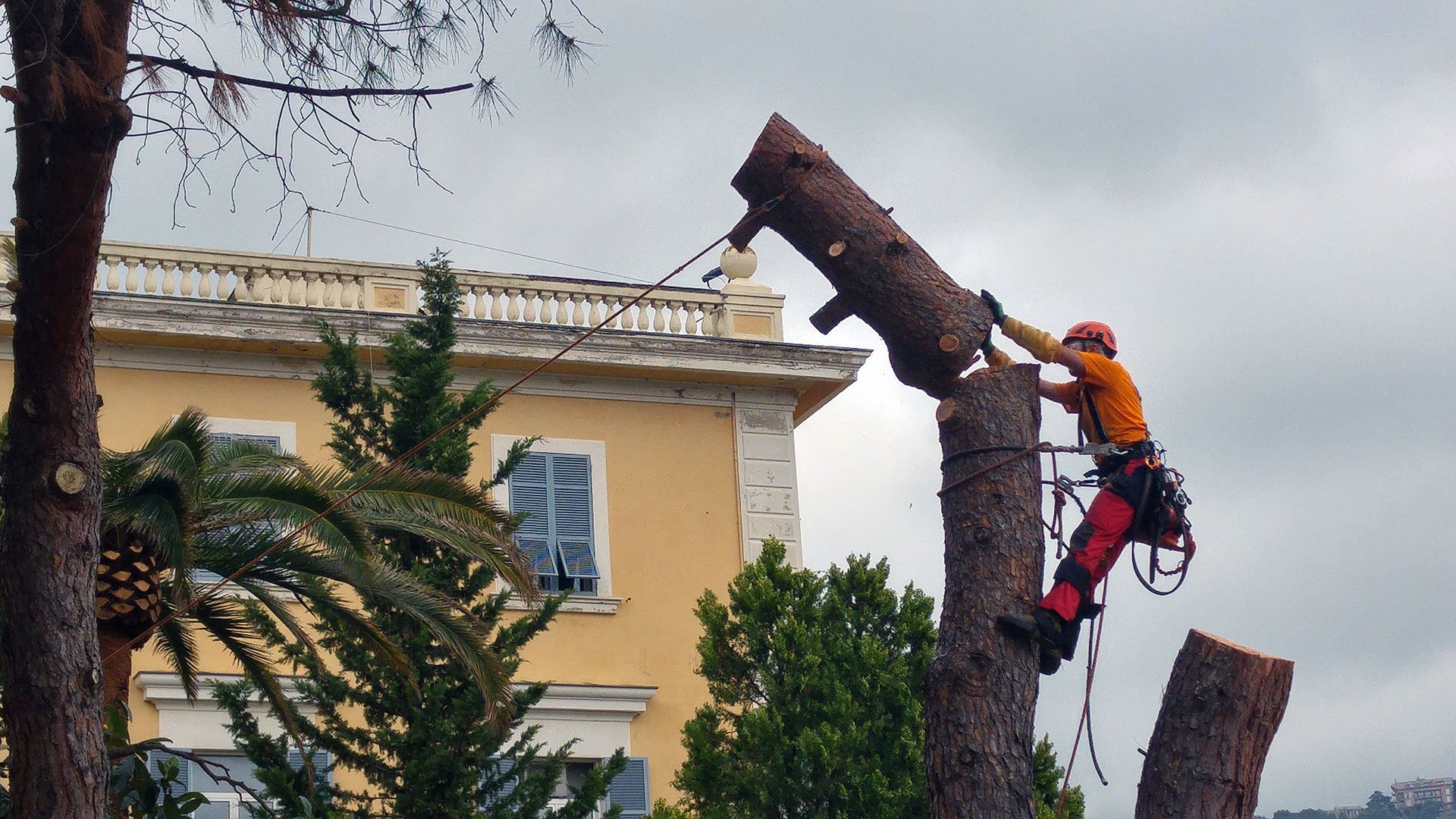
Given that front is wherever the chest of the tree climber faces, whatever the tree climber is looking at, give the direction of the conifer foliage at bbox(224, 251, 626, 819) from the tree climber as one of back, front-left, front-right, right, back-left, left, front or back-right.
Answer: front-right

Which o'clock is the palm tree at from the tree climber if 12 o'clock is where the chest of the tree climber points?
The palm tree is roughly at 1 o'clock from the tree climber.

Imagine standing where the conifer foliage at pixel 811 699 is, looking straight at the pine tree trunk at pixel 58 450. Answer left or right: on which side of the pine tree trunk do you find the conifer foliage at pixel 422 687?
right

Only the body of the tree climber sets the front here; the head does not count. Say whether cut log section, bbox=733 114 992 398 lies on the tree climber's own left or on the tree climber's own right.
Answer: on the tree climber's own left

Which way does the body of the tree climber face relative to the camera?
to the viewer's left

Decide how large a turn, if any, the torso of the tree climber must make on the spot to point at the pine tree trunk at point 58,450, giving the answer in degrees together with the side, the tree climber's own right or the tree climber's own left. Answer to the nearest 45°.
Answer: approximately 45° to the tree climber's own left
